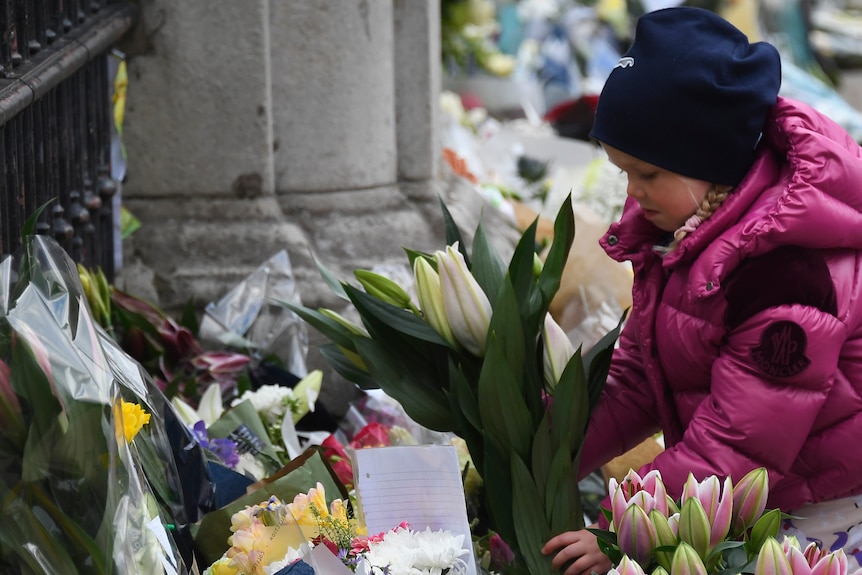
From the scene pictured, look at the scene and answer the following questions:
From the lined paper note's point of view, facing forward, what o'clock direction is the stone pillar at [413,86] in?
The stone pillar is roughly at 6 o'clock from the lined paper note.

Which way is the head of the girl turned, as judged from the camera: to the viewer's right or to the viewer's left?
to the viewer's left

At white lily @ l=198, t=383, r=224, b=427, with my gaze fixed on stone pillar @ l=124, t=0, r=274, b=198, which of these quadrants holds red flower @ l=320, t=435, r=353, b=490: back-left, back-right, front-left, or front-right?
back-right

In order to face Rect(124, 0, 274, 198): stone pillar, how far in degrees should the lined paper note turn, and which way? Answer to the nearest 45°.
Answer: approximately 180°

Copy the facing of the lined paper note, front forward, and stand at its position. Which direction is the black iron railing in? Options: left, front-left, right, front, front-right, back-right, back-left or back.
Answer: back-right

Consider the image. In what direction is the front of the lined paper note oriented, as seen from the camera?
facing the viewer

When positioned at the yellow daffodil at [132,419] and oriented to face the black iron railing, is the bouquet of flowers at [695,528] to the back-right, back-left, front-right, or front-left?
back-right

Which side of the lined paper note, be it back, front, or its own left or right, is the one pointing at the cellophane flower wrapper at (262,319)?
back

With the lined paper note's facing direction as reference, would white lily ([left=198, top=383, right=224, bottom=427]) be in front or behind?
behind

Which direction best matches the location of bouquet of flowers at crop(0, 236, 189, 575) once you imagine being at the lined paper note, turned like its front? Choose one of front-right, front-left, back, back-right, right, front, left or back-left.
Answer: front-right
